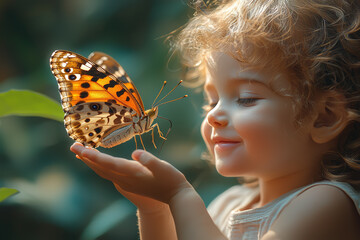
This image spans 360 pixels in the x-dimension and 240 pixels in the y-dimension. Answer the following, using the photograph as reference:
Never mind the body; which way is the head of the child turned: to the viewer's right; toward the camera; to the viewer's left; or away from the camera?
to the viewer's left

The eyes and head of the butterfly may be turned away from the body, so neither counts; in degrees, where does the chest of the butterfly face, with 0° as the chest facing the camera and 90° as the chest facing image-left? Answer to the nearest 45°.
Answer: approximately 270°
